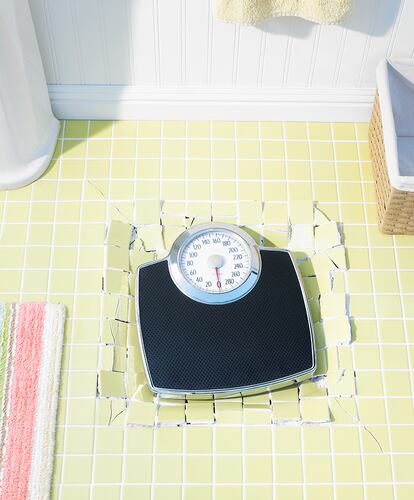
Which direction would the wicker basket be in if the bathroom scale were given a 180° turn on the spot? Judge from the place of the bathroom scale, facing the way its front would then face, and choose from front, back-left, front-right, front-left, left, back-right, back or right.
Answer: front-right

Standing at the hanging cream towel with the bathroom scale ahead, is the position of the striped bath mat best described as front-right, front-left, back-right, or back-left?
front-right

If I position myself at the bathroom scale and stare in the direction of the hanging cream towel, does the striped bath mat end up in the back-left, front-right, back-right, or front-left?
back-left

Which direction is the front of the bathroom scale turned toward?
toward the camera
